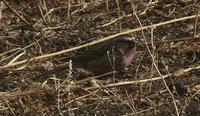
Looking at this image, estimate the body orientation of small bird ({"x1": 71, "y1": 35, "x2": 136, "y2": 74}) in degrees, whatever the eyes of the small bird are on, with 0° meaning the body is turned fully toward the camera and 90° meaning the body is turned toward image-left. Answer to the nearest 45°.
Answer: approximately 270°
